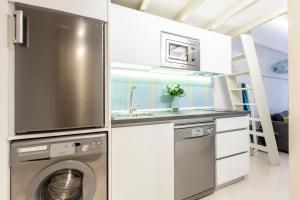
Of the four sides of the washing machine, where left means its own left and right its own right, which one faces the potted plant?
left

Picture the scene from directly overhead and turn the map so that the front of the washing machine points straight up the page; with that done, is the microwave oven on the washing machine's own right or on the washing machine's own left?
on the washing machine's own left

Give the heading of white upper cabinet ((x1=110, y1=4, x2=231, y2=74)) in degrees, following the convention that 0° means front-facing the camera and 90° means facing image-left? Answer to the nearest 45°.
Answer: approximately 315°

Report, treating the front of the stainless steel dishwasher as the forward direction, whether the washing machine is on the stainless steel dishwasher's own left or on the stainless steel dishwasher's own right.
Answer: on the stainless steel dishwasher's own right

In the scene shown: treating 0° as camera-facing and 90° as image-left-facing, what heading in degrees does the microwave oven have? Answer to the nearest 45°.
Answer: approximately 315°

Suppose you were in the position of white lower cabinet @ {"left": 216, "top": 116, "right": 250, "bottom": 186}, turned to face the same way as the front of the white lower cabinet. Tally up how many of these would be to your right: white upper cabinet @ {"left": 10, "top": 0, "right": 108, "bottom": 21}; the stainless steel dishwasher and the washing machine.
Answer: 3
